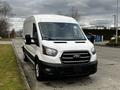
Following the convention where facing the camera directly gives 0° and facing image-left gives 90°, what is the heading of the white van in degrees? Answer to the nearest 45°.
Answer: approximately 315°
